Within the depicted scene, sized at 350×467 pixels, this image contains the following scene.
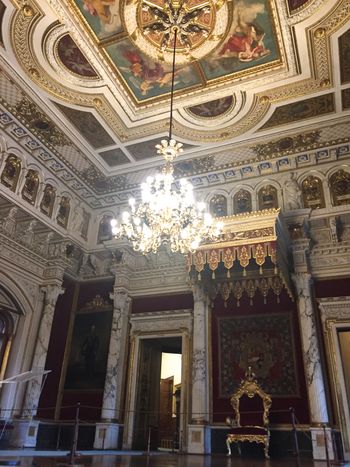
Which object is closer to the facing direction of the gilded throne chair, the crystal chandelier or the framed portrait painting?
the crystal chandelier

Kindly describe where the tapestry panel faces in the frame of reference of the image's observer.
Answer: facing the viewer

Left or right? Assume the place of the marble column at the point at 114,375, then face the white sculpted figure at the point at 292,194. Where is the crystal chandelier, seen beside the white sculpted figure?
right

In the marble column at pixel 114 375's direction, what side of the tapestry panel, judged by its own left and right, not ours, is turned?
right

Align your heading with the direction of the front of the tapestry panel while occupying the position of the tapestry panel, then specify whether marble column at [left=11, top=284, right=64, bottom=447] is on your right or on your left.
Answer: on your right

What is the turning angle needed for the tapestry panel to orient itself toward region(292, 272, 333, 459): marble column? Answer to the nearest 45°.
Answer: approximately 45° to its left

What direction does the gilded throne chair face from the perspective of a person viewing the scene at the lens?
facing the viewer and to the left of the viewer

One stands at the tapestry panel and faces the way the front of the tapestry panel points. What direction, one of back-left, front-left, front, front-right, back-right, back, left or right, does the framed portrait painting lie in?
right

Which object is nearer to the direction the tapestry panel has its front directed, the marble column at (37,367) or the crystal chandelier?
the crystal chandelier

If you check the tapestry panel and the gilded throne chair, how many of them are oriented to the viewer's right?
0

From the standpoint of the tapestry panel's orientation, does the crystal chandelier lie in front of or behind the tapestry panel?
in front

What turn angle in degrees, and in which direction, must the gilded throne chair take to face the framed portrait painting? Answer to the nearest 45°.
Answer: approximately 45° to its right

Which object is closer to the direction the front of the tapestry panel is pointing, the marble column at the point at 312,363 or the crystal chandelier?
the crystal chandelier
